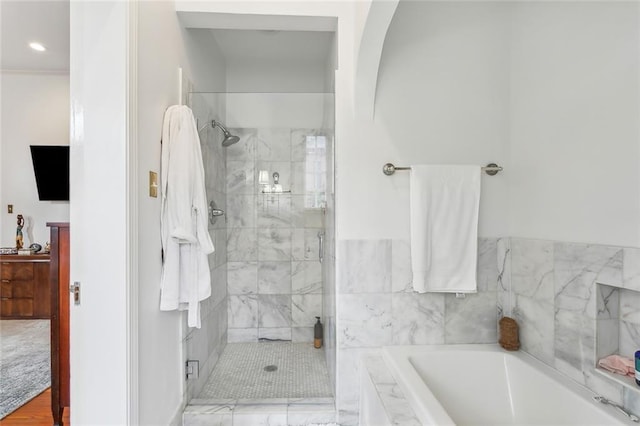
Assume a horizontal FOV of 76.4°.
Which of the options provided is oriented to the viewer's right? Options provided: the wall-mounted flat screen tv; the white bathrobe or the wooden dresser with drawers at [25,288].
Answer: the white bathrobe

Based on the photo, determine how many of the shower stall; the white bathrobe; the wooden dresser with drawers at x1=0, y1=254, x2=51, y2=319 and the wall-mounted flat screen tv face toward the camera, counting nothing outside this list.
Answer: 3

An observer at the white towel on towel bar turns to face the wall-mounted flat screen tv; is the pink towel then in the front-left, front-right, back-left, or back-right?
back-left

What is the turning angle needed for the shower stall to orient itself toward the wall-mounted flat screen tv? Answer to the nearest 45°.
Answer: approximately 135° to its right

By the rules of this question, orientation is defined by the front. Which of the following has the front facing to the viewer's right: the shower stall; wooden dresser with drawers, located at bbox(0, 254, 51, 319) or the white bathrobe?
the white bathrobe

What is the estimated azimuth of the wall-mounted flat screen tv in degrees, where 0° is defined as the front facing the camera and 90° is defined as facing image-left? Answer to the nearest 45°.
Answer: approximately 0°

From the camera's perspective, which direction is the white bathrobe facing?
to the viewer's right

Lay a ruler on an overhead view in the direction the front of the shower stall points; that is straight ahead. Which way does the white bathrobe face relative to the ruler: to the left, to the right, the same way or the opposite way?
to the left
